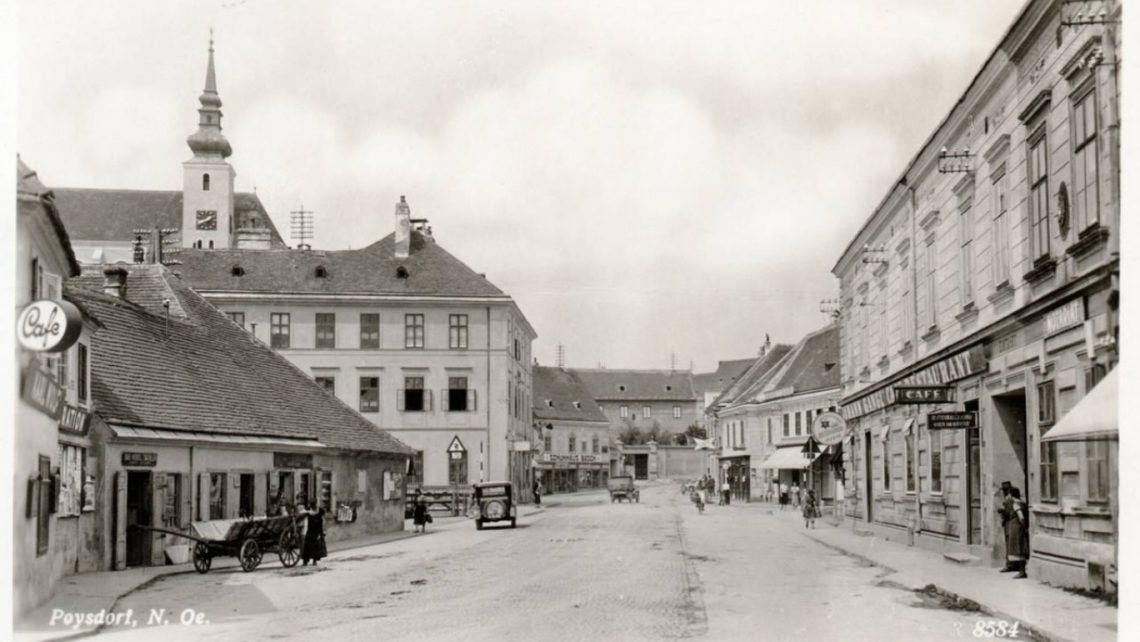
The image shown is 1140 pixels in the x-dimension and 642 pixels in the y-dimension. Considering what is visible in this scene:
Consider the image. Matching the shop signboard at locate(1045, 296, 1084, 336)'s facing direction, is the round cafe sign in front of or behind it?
in front

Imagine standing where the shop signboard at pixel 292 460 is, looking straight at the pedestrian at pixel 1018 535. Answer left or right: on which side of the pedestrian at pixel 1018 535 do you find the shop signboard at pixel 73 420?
right

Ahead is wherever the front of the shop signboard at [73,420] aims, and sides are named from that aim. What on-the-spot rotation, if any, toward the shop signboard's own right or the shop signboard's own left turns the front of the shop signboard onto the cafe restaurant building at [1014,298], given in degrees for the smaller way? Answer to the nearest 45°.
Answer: approximately 45° to the shop signboard's own left

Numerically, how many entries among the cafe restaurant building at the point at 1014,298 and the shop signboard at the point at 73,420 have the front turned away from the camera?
0

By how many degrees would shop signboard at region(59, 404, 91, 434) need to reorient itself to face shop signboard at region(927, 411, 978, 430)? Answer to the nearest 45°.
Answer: approximately 45° to its left

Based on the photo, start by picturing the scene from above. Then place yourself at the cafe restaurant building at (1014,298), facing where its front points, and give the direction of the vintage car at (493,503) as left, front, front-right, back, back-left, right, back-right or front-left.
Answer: right

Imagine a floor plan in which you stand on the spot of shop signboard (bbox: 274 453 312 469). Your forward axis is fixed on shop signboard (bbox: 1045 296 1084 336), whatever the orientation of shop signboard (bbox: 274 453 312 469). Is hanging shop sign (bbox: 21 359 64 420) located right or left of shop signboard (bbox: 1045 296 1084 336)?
right

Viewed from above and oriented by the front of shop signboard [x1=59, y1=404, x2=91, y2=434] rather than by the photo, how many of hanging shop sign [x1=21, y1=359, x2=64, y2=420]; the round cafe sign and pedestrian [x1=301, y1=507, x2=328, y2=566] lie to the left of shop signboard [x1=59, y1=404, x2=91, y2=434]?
1

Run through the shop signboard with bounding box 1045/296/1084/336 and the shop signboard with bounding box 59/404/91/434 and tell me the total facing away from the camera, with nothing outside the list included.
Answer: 0

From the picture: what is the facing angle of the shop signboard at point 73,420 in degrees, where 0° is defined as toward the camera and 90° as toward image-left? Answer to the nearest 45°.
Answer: approximately 315°
